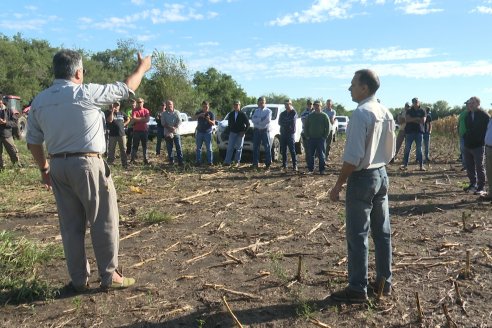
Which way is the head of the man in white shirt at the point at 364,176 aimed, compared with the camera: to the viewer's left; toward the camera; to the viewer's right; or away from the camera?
to the viewer's left

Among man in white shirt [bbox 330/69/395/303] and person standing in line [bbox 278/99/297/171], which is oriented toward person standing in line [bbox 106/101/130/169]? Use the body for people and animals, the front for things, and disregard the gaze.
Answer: the man in white shirt

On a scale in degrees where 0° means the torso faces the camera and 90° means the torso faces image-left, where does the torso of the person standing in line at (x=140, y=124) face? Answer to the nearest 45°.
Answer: approximately 0°

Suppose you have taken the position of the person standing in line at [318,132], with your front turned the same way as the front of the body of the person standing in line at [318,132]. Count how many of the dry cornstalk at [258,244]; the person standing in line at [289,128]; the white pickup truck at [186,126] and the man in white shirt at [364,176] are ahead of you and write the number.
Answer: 2

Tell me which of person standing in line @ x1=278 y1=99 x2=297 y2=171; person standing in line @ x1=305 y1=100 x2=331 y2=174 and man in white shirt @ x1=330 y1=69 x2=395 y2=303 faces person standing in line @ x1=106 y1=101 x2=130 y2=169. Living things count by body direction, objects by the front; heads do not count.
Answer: the man in white shirt

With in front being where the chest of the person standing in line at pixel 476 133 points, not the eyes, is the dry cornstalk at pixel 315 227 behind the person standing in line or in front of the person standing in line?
in front

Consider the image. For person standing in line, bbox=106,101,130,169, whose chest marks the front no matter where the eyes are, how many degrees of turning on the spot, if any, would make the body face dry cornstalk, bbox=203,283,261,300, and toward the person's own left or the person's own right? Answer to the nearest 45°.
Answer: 0° — they already face it

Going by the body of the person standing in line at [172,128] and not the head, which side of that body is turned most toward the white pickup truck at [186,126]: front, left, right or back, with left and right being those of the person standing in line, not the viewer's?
back

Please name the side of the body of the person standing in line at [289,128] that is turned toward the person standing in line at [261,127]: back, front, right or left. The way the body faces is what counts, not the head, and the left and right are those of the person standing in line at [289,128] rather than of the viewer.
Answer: right
